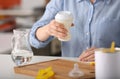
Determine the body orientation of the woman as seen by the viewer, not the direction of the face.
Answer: toward the camera

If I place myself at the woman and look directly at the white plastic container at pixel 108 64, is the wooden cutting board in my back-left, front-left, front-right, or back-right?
front-right

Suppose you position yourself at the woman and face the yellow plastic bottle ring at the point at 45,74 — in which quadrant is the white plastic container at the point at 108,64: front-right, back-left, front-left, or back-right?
front-left

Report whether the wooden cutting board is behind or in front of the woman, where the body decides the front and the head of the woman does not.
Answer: in front

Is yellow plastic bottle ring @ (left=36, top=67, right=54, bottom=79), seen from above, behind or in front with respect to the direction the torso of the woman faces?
in front

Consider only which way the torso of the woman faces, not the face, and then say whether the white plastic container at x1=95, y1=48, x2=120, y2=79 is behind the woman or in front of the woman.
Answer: in front
